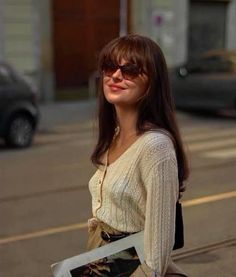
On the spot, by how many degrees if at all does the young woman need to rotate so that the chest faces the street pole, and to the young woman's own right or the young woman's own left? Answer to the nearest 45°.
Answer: approximately 135° to the young woman's own right

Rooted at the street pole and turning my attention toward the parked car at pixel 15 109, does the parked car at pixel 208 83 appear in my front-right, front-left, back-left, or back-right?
front-left

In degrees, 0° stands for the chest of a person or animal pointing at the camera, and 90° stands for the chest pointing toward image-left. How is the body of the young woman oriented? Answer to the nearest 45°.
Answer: approximately 45°

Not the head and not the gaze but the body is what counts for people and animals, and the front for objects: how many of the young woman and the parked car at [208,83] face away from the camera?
0

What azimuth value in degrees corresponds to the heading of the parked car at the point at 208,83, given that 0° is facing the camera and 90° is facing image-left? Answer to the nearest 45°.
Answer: approximately 90°

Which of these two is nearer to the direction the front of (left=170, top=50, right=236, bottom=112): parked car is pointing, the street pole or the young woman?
the street pole

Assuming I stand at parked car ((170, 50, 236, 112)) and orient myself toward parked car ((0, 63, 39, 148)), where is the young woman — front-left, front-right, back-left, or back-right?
front-left

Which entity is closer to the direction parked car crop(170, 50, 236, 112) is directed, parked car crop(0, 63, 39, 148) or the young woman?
the parked car
